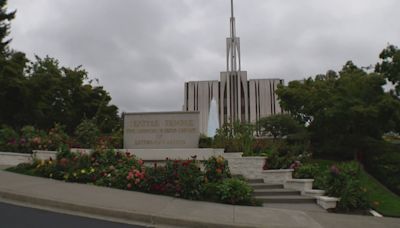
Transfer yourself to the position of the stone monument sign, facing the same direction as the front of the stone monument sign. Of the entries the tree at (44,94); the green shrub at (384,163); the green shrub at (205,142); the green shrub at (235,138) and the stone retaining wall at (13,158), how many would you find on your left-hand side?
3

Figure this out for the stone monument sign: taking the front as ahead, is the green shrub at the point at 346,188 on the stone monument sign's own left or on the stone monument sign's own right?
on the stone monument sign's own left

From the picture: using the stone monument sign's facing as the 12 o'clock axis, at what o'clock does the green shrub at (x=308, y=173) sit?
The green shrub is roughly at 10 o'clock from the stone monument sign.

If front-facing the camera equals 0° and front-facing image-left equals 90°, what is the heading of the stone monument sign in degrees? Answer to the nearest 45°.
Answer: approximately 0°

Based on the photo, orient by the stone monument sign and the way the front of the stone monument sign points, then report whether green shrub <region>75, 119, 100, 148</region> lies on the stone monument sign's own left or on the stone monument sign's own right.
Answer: on the stone monument sign's own right

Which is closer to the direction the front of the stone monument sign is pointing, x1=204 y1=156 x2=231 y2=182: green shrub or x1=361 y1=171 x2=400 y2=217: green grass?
the green shrub

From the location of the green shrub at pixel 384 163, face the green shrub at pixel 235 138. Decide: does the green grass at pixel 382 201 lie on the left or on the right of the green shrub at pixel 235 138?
left

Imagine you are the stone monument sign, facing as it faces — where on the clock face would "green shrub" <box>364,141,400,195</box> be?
The green shrub is roughly at 9 o'clock from the stone monument sign.

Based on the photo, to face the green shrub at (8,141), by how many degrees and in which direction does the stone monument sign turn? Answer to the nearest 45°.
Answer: approximately 90° to its right

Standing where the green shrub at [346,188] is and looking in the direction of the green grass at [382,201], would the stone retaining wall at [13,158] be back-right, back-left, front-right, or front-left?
back-left

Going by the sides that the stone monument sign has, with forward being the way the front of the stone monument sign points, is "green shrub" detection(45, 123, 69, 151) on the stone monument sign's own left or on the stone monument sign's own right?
on the stone monument sign's own right

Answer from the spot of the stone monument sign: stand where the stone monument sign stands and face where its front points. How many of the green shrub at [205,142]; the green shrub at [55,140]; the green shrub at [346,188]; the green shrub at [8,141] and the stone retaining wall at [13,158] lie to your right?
3
